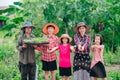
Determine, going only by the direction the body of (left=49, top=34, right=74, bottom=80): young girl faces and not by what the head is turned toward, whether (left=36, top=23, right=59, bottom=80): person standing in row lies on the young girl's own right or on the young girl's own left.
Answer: on the young girl's own right

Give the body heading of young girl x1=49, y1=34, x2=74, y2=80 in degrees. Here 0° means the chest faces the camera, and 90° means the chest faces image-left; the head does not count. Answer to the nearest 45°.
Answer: approximately 0°

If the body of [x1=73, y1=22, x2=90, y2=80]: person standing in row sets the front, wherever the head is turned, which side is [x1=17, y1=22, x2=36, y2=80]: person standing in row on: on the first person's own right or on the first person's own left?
on the first person's own right

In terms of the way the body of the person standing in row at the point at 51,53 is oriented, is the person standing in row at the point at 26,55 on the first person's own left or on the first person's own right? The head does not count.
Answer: on the first person's own right
